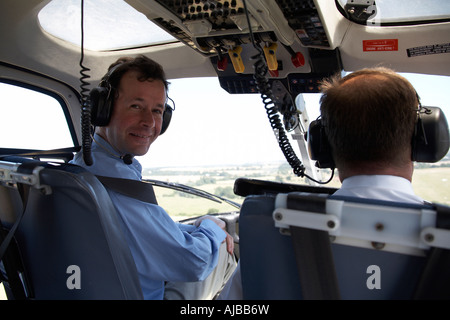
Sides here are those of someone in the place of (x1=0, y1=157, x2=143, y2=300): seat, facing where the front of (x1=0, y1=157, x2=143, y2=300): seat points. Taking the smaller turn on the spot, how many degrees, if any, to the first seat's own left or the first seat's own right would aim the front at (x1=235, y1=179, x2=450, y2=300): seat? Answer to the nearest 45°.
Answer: approximately 90° to the first seat's own right

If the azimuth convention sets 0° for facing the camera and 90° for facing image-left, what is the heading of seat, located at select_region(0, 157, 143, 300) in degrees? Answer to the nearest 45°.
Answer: approximately 225°
